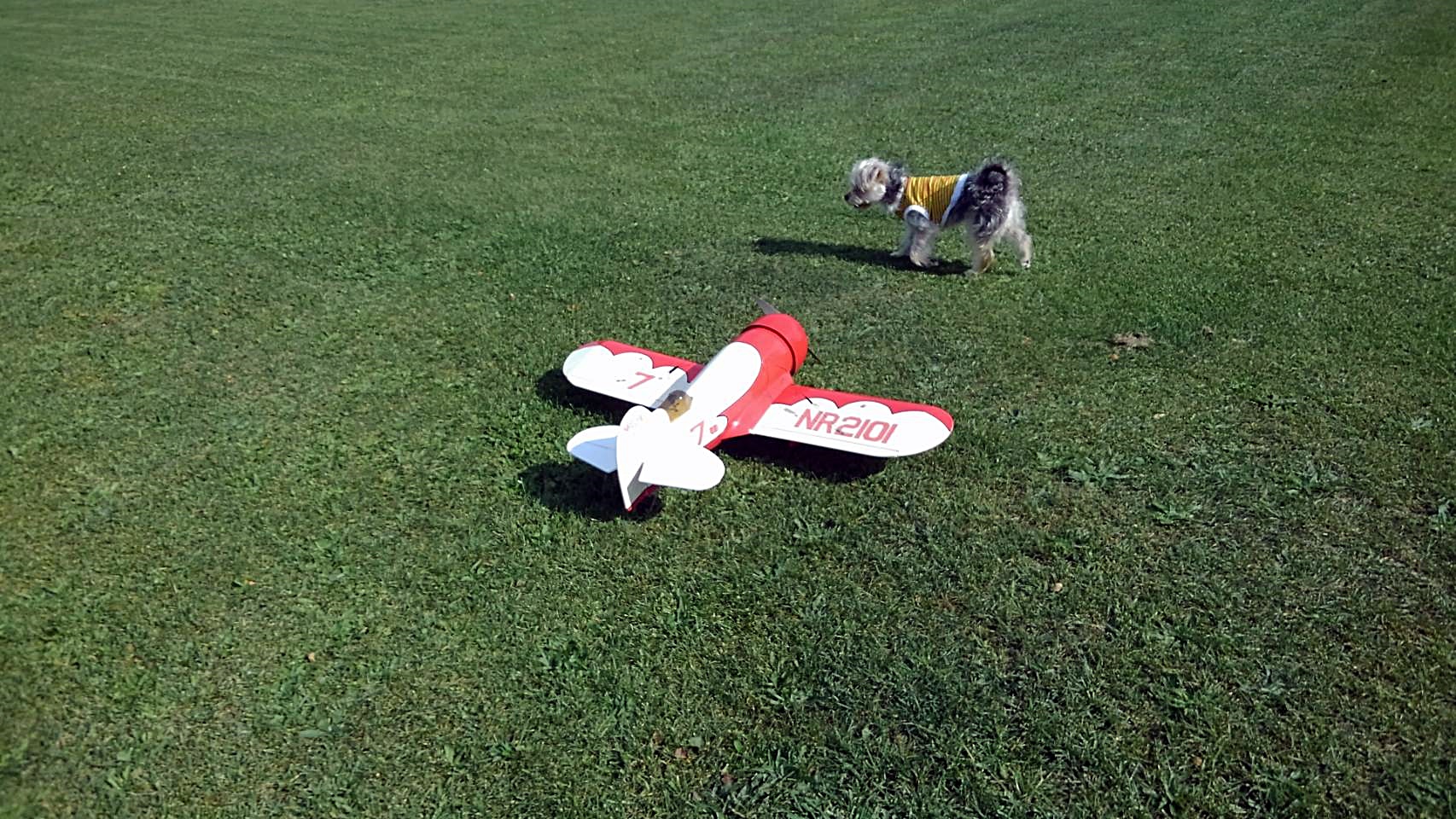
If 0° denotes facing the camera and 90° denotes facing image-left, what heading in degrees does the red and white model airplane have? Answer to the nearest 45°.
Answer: approximately 225°

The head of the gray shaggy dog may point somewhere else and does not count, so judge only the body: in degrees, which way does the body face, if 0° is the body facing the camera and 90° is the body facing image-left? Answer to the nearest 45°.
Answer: approximately 90°

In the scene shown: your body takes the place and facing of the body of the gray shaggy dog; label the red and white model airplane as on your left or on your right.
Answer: on your left

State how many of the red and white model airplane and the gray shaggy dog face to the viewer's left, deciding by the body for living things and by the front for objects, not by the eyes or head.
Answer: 1

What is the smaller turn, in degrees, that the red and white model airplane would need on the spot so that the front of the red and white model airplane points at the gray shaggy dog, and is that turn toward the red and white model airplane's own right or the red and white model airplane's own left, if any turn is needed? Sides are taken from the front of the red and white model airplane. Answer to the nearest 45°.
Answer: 0° — it already faces it
